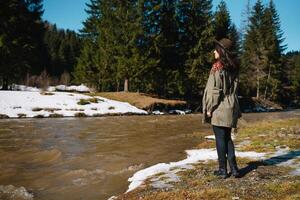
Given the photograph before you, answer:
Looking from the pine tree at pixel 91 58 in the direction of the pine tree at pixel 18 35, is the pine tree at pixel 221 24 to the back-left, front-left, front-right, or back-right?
back-left

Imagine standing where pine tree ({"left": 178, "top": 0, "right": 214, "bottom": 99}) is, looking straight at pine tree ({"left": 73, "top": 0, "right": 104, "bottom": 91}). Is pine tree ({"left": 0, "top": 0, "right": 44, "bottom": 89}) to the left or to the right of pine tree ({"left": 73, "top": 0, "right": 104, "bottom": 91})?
left

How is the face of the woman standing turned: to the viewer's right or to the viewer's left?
to the viewer's left

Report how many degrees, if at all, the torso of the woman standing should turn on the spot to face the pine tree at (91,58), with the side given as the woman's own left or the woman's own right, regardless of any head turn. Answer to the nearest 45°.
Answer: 0° — they already face it

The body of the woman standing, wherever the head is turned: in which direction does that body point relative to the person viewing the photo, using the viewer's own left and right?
facing away from the viewer and to the left of the viewer

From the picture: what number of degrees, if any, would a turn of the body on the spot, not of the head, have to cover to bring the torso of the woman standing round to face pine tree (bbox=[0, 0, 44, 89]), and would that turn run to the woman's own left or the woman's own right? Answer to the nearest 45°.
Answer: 0° — they already face it
